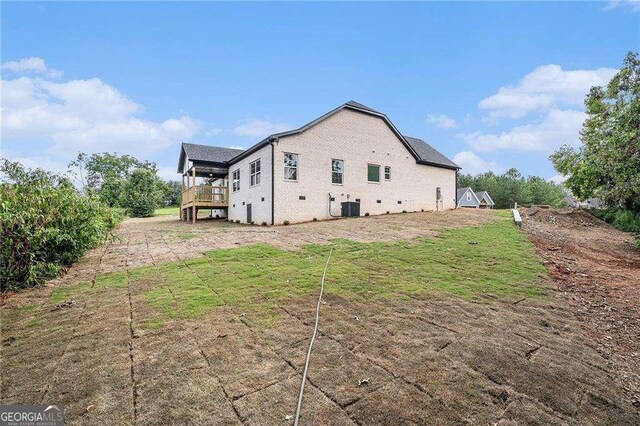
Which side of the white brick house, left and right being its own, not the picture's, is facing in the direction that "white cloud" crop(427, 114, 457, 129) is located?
front

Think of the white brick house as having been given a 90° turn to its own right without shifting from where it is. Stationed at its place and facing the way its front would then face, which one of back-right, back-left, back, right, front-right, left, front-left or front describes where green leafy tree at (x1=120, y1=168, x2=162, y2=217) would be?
back

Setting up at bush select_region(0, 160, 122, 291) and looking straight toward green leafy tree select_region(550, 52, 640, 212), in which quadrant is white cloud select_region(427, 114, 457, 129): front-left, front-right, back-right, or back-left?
front-left

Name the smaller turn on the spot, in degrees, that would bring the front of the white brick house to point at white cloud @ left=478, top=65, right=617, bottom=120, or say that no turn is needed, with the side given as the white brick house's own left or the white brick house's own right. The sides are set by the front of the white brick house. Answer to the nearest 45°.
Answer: approximately 45° to the white brick house's own right

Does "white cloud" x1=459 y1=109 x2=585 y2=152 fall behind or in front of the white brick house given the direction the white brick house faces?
in front

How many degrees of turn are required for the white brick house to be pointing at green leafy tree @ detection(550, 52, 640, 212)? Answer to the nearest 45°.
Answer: approximately 90° to its right

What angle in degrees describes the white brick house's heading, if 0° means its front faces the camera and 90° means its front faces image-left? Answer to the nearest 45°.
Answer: approximately 225°

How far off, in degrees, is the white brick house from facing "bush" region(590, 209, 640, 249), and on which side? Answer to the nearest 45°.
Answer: approximately 45° to its right
